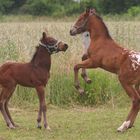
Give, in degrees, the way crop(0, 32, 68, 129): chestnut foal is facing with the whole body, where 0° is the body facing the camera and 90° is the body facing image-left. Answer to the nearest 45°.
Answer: approximately 270°

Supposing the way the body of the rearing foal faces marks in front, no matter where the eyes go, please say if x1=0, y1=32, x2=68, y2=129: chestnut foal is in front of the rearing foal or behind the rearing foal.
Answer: in front

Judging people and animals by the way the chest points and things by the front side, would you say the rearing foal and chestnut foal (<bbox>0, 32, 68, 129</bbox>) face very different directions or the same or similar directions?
very different directions

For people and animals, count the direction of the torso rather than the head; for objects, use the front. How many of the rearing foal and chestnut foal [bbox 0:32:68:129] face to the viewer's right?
1

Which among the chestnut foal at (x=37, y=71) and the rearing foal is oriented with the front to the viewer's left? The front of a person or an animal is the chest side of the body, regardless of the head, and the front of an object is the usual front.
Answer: the rearing foal

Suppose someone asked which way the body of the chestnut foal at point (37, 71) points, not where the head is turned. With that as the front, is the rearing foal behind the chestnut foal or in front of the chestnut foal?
in front

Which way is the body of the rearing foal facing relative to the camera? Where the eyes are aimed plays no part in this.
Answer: to the viewer's left
